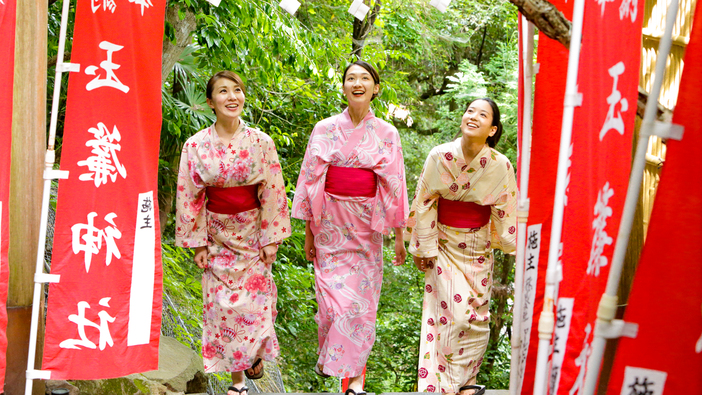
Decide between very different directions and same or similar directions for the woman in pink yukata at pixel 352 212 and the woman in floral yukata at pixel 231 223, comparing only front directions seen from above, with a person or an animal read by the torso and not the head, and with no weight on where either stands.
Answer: same or similar directions

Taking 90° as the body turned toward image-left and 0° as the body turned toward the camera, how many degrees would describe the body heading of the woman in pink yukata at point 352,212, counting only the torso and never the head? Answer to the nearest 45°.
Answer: approximately 0°

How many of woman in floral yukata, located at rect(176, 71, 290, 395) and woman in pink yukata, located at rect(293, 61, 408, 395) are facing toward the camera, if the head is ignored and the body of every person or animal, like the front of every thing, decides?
2

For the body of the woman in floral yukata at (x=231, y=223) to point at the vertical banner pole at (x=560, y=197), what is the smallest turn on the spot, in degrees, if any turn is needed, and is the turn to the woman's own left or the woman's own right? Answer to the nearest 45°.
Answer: approximately 45° to the woman's own left

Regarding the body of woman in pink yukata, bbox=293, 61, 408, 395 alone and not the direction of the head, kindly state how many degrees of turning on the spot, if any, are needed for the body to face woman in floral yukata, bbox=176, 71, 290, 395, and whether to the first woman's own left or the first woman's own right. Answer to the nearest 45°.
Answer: approximately 90° to the first woman's own right

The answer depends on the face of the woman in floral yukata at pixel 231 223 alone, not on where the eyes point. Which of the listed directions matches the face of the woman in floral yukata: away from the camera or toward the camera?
toward the camera

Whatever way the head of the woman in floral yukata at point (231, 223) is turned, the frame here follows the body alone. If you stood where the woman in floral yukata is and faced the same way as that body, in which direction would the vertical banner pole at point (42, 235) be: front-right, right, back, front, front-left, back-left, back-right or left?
front-right

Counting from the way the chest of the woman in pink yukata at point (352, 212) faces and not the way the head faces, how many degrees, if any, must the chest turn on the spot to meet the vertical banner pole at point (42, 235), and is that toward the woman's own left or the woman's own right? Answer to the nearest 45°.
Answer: approximately 45° to the woman's own right

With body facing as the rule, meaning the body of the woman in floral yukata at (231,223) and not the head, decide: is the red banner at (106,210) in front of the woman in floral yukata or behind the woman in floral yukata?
in front

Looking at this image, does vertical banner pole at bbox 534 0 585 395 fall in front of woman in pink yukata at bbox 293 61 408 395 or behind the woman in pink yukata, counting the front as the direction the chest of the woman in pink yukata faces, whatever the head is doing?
in front

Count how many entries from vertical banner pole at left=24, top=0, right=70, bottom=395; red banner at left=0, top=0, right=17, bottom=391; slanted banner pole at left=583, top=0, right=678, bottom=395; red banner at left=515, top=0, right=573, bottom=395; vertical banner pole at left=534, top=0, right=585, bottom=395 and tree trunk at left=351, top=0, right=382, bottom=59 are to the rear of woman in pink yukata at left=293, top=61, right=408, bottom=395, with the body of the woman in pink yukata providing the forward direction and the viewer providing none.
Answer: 1

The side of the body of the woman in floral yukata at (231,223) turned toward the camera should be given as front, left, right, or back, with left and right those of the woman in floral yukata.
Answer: front

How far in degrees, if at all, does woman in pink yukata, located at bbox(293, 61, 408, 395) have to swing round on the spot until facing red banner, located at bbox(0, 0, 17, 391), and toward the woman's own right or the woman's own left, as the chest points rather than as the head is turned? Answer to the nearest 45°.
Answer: approximately 45° to the woman's own right
